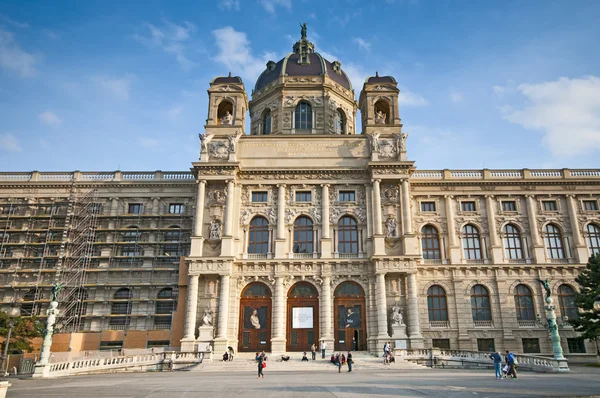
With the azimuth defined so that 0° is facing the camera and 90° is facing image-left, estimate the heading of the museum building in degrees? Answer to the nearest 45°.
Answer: approximately 0°

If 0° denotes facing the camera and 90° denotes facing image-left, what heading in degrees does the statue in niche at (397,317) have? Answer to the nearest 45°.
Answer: approximately 0°

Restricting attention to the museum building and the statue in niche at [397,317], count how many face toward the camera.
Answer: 2
